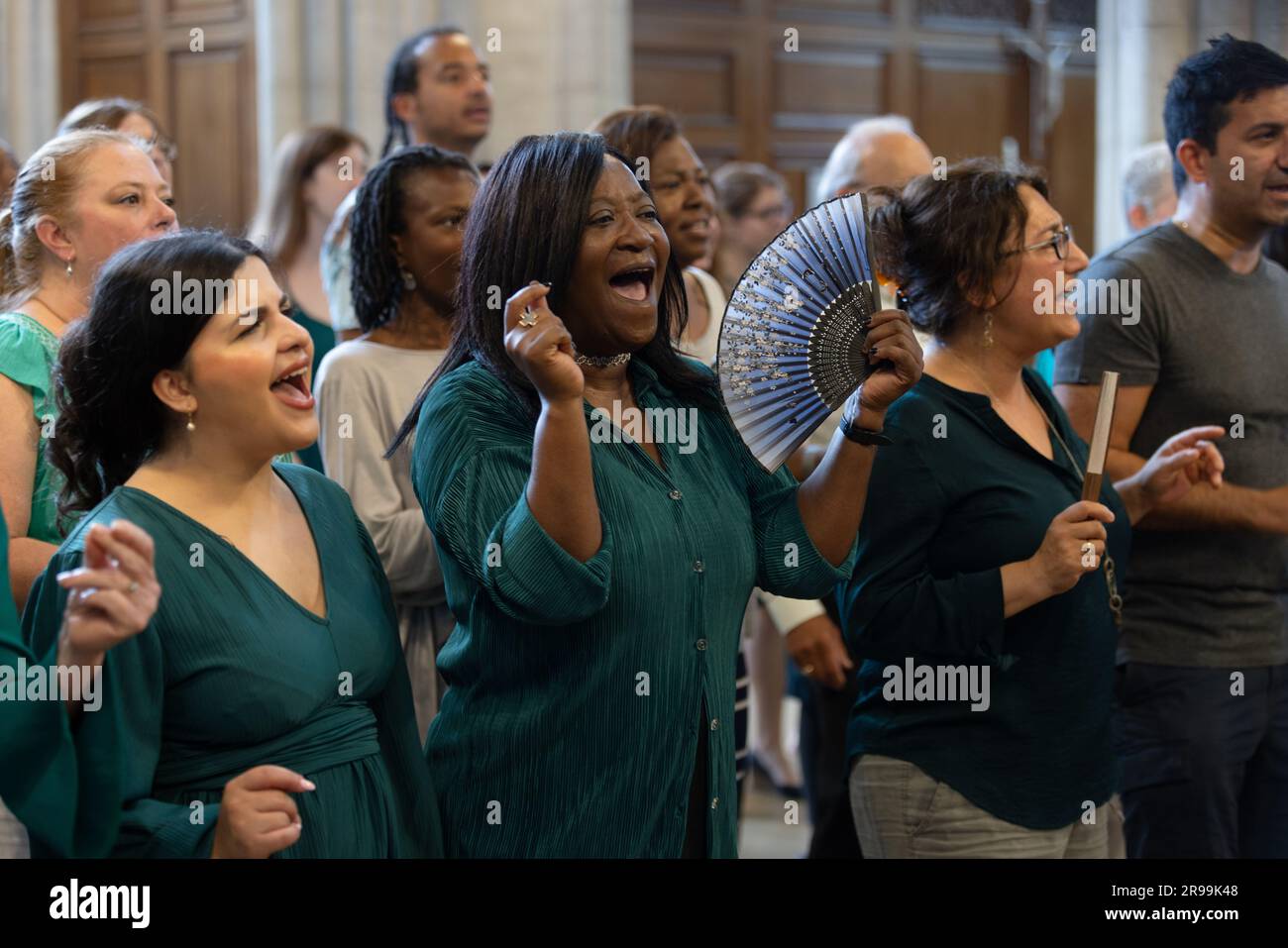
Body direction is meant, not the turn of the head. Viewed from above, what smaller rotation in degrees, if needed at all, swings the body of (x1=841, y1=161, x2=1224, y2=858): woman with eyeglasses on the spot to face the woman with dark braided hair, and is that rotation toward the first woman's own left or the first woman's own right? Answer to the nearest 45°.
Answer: approximately 135° to the first woman's own right

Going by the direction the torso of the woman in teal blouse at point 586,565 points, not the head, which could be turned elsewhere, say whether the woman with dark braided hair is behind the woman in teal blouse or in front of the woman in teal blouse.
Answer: behind

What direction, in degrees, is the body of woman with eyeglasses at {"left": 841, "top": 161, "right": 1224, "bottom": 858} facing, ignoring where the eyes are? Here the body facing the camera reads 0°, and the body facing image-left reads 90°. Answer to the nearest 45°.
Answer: approximately 315°

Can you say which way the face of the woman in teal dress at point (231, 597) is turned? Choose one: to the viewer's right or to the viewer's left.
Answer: to the viewer's right

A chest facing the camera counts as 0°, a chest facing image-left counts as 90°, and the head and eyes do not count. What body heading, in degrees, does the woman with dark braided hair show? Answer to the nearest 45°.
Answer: approximately 315°

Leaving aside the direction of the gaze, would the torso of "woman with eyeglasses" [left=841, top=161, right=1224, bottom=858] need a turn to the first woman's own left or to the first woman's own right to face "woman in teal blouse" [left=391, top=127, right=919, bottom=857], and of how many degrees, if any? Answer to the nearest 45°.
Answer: approximately 90° to the first woman's own right

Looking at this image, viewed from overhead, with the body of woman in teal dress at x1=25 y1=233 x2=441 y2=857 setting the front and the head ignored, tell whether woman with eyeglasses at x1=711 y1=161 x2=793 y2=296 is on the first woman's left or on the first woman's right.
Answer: on the first woman's left

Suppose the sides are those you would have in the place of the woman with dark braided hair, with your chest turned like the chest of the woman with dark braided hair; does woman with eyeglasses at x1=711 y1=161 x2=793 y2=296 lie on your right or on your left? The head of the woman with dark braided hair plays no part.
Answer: on your left

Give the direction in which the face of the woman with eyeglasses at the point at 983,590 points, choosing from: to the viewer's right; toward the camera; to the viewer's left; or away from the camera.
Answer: to the viewer's right

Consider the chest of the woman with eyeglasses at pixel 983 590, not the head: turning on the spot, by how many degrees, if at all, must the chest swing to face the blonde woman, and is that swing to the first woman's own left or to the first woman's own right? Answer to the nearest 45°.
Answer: approximately 135° to the first woman's own right
